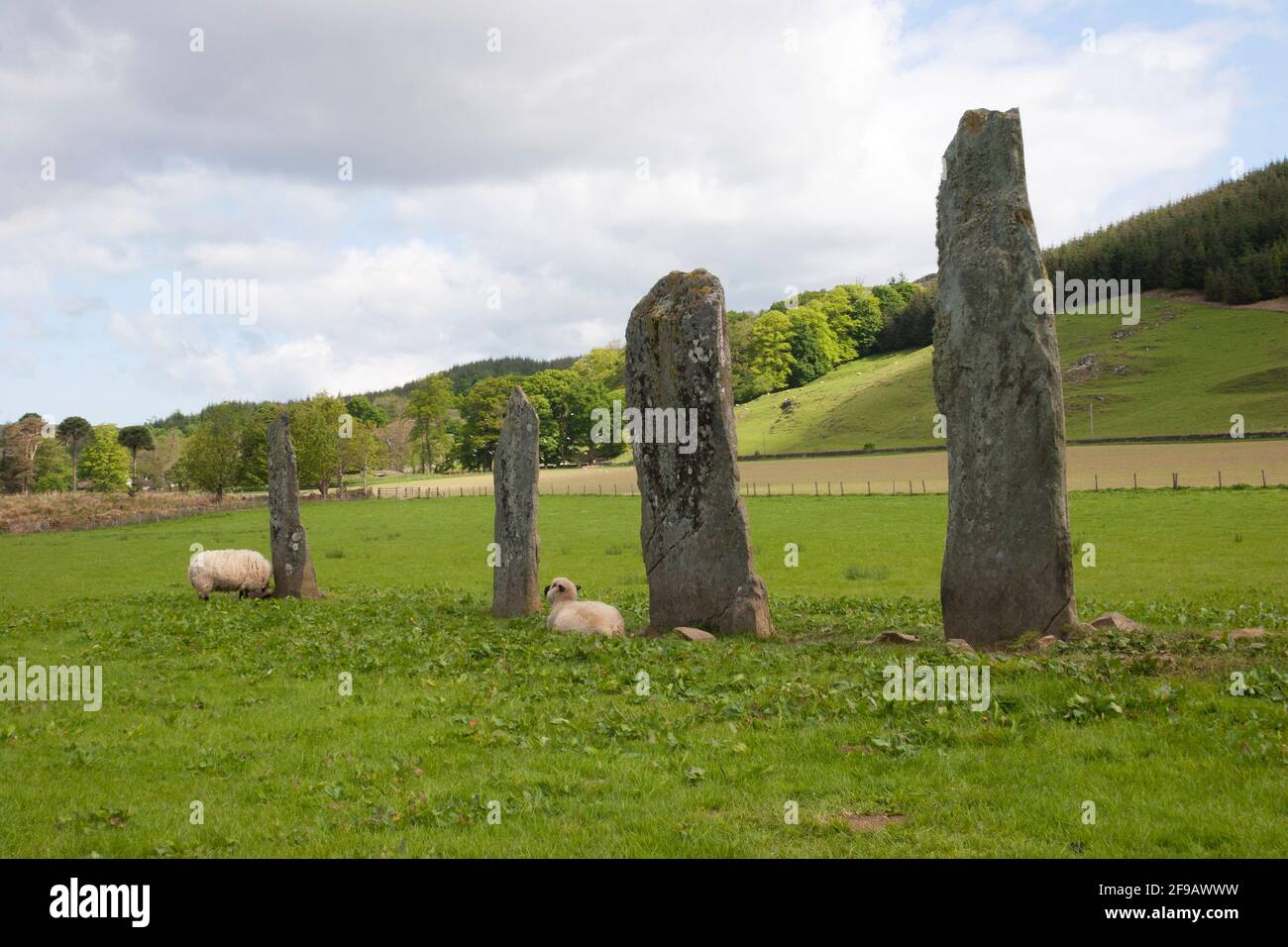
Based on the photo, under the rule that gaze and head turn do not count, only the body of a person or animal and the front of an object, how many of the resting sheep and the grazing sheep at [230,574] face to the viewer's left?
1

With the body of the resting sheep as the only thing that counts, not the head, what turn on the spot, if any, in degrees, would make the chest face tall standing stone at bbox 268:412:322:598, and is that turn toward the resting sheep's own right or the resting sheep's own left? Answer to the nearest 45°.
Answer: approximately 45° to the resting sheep's own right

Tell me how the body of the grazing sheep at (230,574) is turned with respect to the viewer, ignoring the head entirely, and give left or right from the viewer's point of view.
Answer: facing to the right of the viewer

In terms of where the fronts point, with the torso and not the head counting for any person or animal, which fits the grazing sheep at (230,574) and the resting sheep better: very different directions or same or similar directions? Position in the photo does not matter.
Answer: very different directions

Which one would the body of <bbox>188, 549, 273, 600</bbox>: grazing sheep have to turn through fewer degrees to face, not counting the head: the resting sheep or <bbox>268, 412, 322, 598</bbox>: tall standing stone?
the tall standing stone

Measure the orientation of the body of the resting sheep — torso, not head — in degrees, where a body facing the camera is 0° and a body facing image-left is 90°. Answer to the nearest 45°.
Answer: approximately 90°

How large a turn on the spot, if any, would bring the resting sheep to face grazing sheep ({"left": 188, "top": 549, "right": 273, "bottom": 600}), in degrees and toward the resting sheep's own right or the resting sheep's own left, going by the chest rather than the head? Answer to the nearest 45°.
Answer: approximately 45° to the resting sheep's own right
